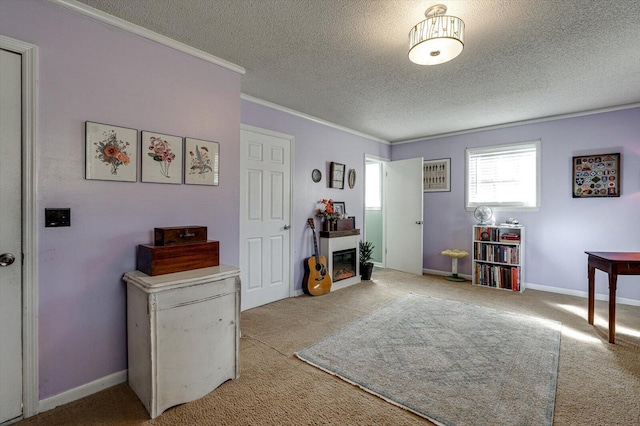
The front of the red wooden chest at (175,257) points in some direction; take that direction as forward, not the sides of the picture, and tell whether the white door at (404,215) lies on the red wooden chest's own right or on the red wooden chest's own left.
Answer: on the red wooden chest's own left

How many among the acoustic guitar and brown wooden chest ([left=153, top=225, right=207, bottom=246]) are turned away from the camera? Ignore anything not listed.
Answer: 0

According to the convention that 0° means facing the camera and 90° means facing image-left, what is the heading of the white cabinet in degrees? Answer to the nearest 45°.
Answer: approximately 315°

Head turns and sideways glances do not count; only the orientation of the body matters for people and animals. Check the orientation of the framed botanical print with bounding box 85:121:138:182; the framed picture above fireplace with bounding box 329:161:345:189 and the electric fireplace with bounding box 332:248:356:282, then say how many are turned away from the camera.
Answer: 0

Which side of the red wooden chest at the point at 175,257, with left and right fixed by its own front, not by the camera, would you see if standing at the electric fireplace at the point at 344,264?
left

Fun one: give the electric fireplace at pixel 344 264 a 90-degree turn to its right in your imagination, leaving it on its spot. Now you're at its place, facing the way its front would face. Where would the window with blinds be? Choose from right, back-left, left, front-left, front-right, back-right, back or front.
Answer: back-left

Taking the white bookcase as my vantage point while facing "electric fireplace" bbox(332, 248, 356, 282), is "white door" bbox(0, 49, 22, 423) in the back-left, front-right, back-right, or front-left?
front-left

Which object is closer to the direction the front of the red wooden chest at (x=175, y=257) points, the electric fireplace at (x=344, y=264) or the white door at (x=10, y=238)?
the electric fireplace

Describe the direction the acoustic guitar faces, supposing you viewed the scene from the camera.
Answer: facing the viewer and to the right of the viewer

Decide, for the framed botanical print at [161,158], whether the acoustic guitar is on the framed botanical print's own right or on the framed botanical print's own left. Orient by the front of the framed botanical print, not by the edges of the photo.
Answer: on the framed botanical print's own left
